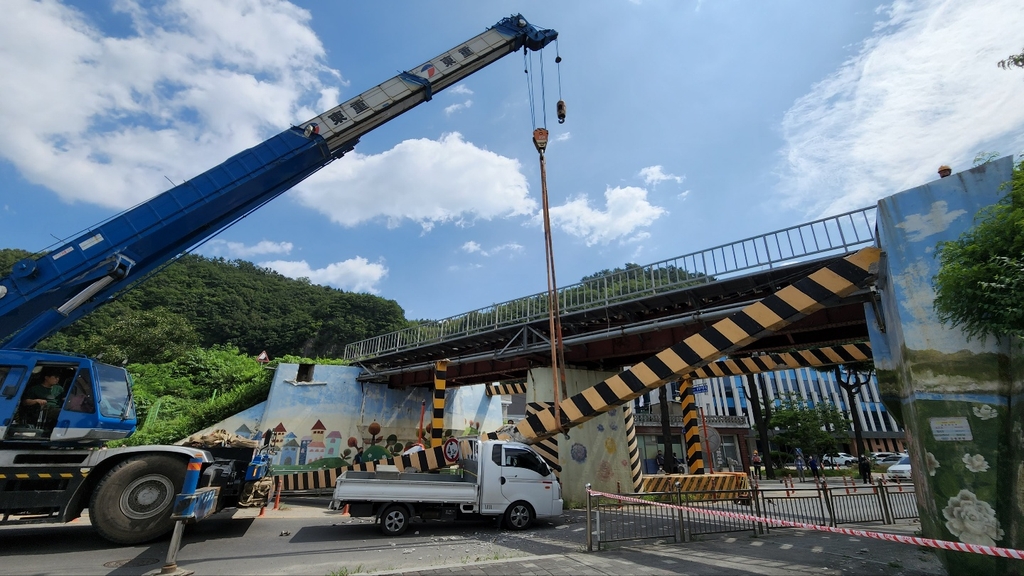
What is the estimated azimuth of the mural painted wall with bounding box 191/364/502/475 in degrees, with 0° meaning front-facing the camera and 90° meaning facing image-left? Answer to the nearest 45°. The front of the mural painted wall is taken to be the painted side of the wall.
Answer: approximately 315°

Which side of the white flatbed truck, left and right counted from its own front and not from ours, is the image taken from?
right

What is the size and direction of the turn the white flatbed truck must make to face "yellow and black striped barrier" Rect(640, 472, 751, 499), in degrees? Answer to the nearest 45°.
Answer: approximately 45° to its left

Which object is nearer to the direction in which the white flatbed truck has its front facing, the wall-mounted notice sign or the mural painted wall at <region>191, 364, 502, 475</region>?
the wall-mounted notice sign
